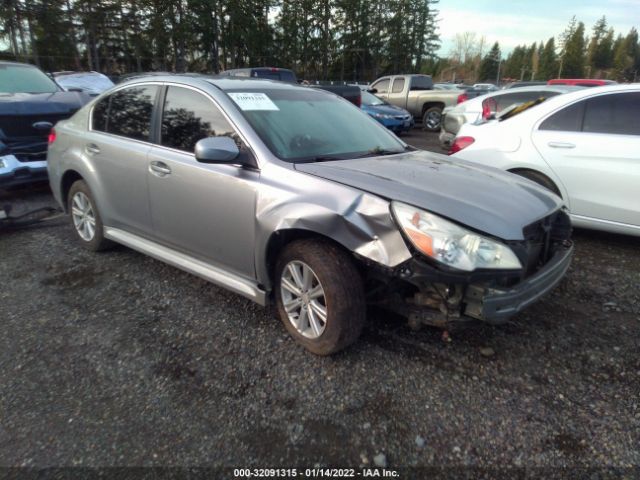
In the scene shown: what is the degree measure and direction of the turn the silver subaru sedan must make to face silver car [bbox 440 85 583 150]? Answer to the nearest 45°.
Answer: approximately 90° to its left

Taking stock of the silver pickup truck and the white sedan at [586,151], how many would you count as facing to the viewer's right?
1

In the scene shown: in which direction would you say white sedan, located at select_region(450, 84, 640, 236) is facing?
to the viewer's right

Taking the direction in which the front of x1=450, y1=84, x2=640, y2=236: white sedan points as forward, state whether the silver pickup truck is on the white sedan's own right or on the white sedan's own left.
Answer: on the white sedan's own left

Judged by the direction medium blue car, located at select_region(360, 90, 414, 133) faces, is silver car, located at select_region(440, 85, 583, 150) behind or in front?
in front

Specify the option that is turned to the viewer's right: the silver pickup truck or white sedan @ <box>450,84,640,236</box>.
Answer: the white sedan

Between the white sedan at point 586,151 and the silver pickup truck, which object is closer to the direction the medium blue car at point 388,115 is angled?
the white sedan

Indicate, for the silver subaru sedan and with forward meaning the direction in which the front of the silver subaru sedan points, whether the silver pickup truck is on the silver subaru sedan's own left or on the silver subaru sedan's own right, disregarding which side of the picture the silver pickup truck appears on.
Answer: on the silver subaru sedan's own left

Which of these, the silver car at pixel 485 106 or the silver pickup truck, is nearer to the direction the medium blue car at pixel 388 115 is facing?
the silver car

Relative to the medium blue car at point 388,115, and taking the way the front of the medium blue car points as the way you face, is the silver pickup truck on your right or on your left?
on your left

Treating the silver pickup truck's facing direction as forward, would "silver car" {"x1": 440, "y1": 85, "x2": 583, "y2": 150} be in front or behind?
behind

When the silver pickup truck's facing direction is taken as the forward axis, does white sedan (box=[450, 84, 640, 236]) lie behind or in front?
behind

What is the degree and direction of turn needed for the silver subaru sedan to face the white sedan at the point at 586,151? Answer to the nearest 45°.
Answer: approximately 90° to its left

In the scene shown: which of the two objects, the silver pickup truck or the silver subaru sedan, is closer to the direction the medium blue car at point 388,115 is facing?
the silver subaru sedan
